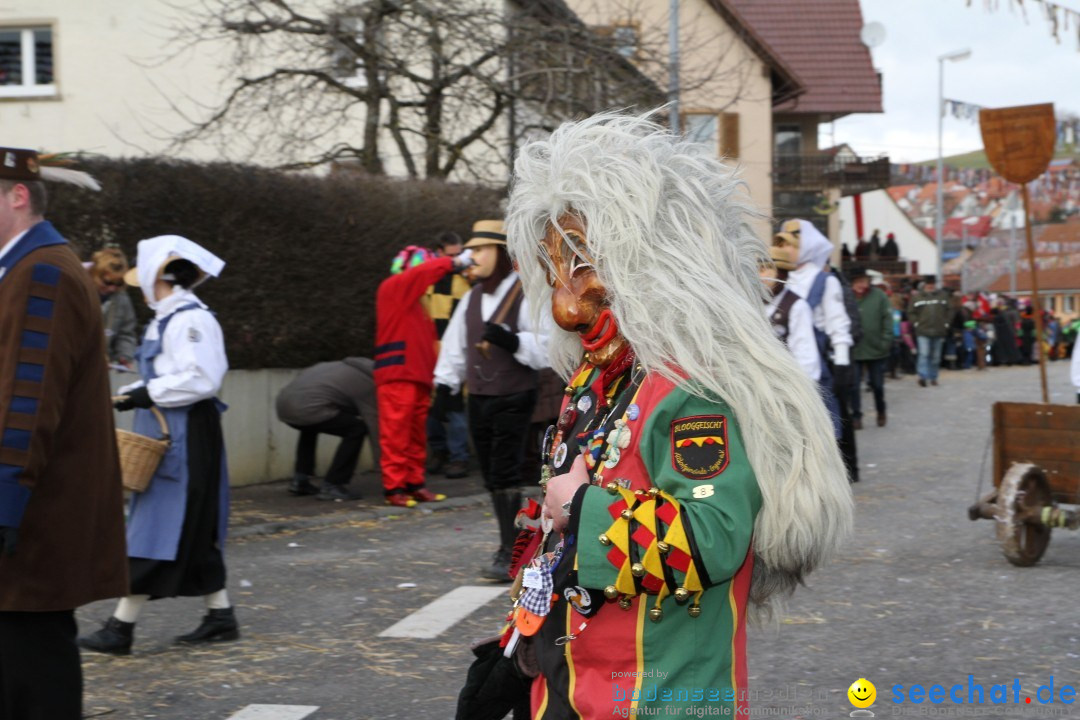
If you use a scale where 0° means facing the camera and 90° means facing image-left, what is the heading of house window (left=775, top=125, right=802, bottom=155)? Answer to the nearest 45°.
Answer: approximately 0°

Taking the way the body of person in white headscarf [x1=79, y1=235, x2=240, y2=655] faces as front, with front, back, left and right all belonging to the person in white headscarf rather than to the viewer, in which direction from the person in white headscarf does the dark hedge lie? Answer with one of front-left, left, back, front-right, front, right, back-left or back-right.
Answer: right

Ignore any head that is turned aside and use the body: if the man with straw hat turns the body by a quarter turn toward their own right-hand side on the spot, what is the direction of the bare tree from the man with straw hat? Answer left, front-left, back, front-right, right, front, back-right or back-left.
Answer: front-right

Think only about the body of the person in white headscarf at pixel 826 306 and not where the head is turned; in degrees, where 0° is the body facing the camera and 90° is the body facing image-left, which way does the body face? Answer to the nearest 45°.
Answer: approximately 90°

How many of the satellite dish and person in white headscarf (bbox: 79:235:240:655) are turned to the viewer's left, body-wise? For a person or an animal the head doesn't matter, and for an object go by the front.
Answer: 1
